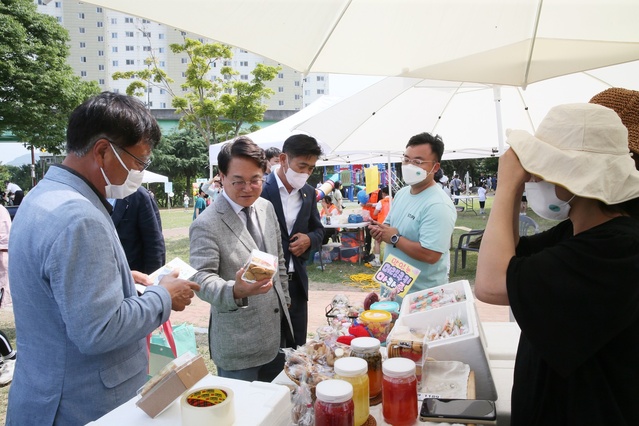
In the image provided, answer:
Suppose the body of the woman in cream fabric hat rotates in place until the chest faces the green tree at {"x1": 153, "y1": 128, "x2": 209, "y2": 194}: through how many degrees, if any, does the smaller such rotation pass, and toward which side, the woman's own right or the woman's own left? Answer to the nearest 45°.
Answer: approximately 45° to the woman's own right

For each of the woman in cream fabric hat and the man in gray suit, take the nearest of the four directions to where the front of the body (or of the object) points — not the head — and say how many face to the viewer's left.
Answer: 1

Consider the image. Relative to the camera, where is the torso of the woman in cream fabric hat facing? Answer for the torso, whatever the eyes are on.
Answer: to the viewer's left

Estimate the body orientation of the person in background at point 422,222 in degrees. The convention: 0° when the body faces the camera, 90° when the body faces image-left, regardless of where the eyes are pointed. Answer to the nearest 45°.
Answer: approximately 45°

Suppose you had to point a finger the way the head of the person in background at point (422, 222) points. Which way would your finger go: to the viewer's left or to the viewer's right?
to the viewer's left

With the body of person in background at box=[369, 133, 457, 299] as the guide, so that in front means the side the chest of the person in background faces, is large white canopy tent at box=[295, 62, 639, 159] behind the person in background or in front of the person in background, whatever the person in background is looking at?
behind

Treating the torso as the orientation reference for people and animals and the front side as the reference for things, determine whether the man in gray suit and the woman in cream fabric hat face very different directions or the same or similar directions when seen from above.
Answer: very different directions

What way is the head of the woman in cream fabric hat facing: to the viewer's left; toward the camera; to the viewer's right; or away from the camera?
to the viewer's left
